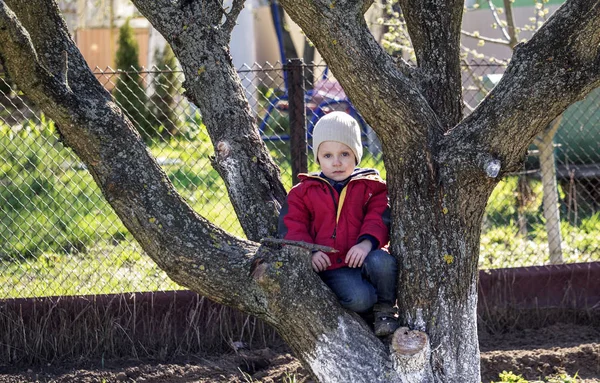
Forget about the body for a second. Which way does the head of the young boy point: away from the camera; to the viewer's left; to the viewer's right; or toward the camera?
toward the camera

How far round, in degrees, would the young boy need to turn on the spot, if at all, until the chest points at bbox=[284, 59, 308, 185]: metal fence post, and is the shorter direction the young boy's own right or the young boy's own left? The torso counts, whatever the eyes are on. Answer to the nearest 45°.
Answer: approximately 180°

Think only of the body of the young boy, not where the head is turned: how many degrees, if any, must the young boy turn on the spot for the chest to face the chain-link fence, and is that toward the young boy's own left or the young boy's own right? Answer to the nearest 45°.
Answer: approximately 135° to the young boy's own right

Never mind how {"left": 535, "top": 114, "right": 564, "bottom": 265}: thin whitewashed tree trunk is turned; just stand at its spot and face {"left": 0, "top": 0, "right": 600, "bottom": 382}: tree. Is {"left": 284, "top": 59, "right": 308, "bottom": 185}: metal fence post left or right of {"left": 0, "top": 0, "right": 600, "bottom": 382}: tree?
right

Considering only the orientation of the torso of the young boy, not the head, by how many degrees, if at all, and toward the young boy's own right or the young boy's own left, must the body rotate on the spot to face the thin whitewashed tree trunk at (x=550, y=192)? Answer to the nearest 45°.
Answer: approximately 135° to the young boy's own left

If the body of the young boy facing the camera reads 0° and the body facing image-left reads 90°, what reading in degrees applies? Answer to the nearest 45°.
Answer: approximately 0°
